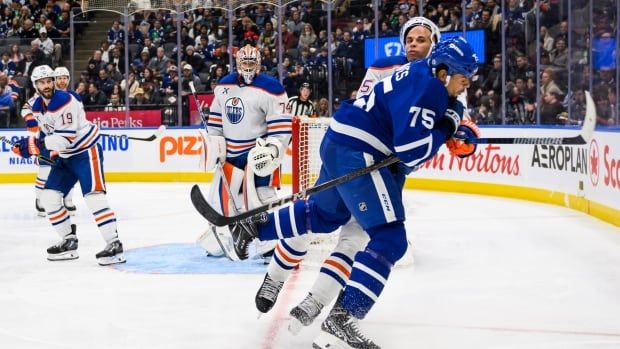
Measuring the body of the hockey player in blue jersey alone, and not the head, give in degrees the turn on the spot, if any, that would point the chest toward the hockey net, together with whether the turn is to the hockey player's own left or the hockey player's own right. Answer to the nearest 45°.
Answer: approximately 90° to the hockey player's own left

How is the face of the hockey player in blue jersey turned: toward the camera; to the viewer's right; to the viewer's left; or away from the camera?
to the viewer's right

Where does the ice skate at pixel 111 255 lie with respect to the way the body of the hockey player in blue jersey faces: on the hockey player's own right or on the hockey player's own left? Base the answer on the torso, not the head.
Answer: on the hockey player's own left

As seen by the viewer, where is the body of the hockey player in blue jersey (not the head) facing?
to the viewer's right
